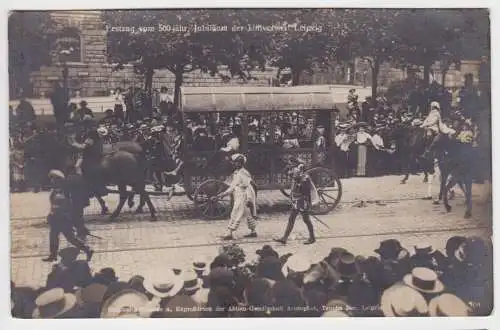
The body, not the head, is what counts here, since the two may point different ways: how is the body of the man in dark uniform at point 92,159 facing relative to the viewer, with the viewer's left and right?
facing to the left of the viewer

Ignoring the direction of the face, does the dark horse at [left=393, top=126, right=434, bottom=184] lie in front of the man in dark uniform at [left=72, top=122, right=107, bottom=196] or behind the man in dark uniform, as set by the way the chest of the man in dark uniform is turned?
behind

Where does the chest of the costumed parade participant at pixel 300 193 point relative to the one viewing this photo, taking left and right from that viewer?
facing to the left of the viewer

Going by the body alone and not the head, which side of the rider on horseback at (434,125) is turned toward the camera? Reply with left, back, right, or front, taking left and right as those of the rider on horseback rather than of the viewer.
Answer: left
